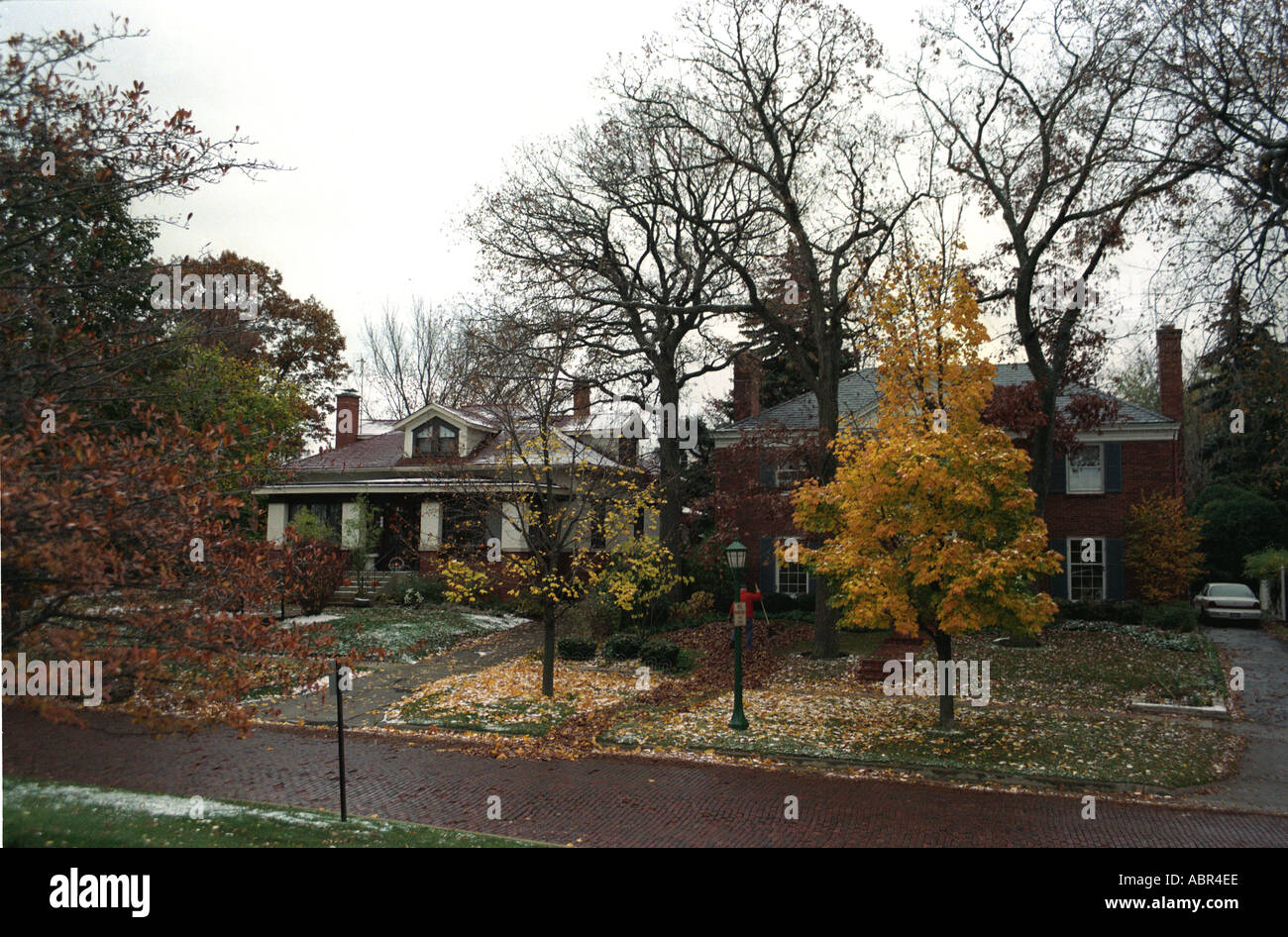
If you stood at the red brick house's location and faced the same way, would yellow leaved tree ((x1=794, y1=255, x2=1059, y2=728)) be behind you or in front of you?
in front

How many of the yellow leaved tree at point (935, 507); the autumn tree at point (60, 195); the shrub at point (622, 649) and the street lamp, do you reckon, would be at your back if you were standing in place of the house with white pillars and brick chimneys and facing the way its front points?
0

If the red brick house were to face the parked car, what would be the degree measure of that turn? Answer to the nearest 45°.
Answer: approximately 135° to its left

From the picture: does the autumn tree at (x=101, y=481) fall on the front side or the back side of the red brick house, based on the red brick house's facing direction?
on the front side

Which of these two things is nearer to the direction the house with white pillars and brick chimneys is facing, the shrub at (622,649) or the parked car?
the shrub

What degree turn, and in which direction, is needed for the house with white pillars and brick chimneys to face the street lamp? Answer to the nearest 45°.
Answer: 0° — it already faces it

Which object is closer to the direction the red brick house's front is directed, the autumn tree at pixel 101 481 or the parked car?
the autumn tree

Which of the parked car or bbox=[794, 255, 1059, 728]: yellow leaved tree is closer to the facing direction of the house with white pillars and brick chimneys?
the yellow leaved tree

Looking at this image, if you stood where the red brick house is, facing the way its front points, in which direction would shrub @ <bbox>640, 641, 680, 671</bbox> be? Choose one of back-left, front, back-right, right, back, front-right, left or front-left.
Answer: front-right

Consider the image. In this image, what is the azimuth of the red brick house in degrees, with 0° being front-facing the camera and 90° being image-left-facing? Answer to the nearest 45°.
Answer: approximately 0°

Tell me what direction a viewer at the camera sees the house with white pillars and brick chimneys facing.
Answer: facing the viewer

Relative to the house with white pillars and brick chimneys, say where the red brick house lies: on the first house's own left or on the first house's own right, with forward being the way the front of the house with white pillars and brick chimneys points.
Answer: on the first house's own left

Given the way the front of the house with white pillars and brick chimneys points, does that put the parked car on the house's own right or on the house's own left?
on the house's own left

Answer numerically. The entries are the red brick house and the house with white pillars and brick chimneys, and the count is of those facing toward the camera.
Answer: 2
